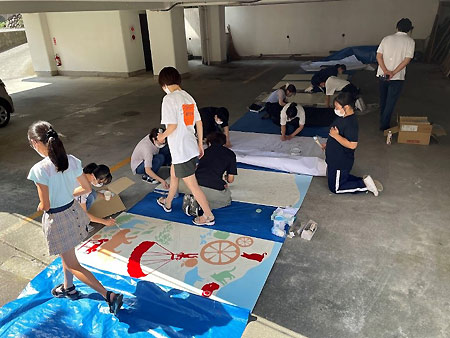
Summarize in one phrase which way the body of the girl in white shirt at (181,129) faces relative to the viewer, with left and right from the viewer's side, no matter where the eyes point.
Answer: facing away from the viewer and to the left of the viewer

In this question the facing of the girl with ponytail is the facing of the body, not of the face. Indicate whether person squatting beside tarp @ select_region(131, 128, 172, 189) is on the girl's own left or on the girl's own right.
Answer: on the girl's own right

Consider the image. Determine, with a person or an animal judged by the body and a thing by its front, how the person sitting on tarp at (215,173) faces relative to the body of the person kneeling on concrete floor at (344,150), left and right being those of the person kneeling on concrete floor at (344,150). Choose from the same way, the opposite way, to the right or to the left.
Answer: to the right

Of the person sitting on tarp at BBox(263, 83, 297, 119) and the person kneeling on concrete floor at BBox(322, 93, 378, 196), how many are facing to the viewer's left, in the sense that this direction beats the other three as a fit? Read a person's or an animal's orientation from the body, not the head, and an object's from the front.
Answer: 1

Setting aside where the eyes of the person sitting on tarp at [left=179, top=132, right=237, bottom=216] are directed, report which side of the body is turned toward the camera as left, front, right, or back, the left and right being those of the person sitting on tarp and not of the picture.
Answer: back

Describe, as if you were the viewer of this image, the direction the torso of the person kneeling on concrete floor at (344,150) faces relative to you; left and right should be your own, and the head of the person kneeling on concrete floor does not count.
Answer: facing to the left of the viewer

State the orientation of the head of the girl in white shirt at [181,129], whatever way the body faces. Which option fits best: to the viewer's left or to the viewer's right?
to the viewer's left

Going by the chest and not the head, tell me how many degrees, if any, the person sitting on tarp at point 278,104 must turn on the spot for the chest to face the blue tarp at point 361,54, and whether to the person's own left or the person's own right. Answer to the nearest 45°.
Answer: approximately 90° to the person's own left
